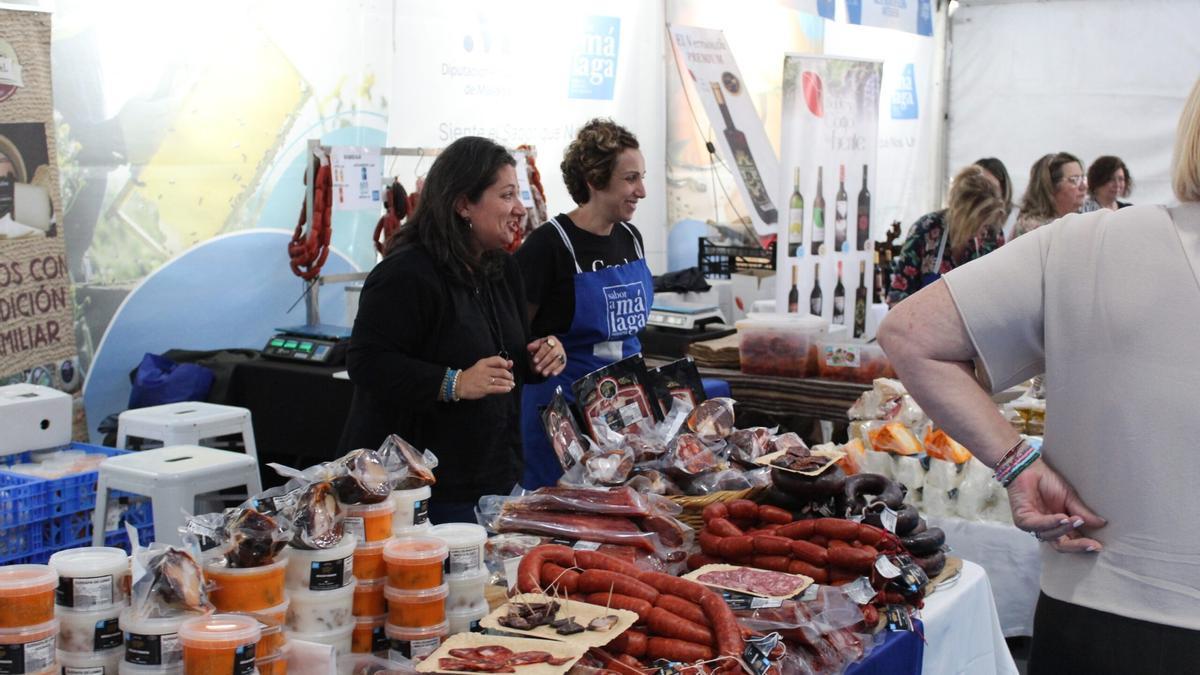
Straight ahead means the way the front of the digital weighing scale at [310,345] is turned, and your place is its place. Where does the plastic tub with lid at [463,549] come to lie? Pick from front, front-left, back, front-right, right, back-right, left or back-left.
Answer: front-left

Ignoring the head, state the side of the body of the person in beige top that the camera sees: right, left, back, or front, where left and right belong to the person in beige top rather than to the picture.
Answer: back

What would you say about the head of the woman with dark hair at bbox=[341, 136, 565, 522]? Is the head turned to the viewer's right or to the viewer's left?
to the viewer's right

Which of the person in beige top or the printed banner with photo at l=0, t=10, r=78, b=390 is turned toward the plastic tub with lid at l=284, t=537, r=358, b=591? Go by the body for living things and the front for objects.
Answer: the printed banner with photo

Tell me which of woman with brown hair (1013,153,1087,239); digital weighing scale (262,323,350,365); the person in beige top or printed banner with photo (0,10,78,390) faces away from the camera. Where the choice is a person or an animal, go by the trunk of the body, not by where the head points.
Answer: the person in beige top

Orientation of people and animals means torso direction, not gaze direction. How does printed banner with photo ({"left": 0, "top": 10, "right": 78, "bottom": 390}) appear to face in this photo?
toward the camera

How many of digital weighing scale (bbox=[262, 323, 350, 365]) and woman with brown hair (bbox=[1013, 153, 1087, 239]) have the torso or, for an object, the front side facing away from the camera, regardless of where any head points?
0

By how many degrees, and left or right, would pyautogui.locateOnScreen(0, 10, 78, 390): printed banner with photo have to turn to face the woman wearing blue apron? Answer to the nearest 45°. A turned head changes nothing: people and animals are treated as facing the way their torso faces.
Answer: approximately 45° to its left

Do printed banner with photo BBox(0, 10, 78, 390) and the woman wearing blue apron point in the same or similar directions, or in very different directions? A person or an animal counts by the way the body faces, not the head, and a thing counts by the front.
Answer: same or similar directions

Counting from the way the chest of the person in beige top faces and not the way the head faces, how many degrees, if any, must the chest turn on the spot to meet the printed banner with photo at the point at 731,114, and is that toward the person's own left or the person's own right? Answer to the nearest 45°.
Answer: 0° — they already face it

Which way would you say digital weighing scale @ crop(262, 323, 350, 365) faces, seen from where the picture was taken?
facing the viewer and to the left of the viewer

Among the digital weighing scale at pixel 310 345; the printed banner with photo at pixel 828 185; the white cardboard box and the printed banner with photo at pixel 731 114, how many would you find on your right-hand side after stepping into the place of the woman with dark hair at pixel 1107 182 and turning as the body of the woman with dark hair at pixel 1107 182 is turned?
4

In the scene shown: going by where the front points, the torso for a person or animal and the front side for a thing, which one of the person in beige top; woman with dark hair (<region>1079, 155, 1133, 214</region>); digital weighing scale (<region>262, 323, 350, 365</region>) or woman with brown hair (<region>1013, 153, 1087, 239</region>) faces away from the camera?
the person in beige top

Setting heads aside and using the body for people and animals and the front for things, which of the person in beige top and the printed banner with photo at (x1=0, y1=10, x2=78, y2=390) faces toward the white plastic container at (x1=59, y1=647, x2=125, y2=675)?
the printed banner with photo

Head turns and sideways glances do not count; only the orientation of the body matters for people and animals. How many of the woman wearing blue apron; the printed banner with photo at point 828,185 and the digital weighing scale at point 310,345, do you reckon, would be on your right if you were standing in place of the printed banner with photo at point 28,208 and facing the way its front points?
0

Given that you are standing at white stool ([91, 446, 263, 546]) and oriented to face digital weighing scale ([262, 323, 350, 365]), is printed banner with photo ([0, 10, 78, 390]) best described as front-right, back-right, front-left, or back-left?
front-left

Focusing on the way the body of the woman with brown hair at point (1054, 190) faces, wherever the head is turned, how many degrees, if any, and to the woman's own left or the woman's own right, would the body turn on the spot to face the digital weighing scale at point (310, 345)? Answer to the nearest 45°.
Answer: approximately 135° to the woman's own right

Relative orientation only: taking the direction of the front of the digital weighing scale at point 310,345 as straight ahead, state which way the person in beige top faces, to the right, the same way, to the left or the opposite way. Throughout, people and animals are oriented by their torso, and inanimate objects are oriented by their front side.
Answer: the opposite way

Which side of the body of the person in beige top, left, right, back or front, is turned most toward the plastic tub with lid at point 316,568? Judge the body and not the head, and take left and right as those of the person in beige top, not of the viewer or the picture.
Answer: left
